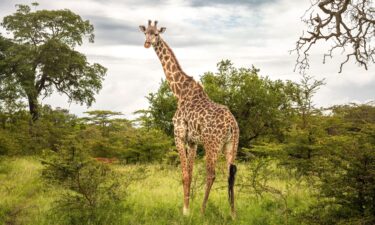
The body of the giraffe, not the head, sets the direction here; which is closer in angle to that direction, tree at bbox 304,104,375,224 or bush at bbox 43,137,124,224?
the bush

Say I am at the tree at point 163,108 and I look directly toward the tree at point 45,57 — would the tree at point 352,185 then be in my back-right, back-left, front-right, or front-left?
back-left

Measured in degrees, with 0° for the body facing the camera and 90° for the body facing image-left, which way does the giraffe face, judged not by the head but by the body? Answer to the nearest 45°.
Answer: approximately 45°

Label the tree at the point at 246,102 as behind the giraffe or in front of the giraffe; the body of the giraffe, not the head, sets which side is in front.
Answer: behind

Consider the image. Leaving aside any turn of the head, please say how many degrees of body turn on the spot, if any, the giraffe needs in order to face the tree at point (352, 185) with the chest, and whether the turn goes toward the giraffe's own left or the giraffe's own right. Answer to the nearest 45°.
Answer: approximately 90° to the giraffe's own left
